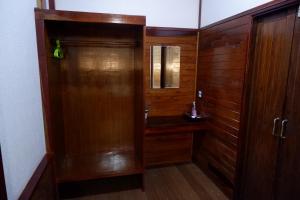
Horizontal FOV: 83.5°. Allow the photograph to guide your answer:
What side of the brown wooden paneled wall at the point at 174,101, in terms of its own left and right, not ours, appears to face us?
front

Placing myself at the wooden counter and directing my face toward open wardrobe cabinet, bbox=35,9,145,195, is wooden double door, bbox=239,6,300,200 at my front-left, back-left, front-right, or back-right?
back-left

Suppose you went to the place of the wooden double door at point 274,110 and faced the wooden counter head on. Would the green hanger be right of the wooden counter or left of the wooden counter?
left
